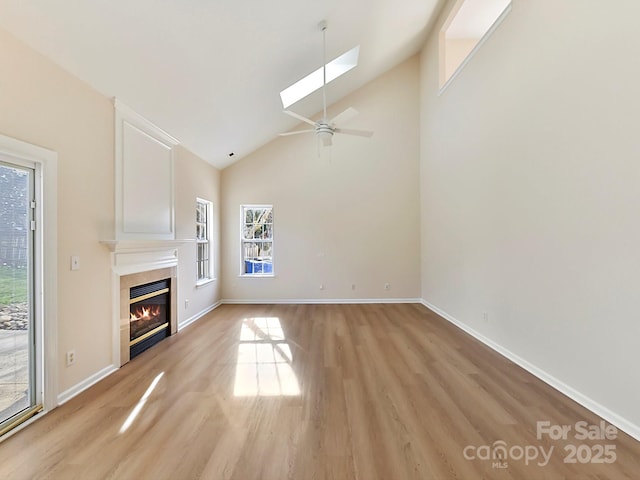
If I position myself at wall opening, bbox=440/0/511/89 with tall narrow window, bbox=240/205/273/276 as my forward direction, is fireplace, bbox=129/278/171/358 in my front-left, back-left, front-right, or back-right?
front-left

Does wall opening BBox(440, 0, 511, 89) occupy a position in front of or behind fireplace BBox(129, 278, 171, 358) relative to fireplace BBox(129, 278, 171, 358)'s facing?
in front

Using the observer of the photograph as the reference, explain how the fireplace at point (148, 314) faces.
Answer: facing the viewer and to the right of the viewer

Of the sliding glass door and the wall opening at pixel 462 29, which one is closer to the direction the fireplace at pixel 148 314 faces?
the wall opening

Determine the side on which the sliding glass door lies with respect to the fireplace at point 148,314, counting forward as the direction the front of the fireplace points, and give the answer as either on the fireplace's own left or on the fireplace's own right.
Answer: on the fireplace's own right

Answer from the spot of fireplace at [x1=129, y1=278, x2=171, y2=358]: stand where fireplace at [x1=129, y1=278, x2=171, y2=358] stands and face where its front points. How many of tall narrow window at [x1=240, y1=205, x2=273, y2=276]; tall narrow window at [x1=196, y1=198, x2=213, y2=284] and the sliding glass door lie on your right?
1

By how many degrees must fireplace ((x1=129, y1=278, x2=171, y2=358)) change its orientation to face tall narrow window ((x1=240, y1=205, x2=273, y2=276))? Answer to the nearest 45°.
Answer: approximately 90° to its left

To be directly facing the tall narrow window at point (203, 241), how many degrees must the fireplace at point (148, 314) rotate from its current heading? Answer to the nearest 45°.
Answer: approximately 90° to its left
